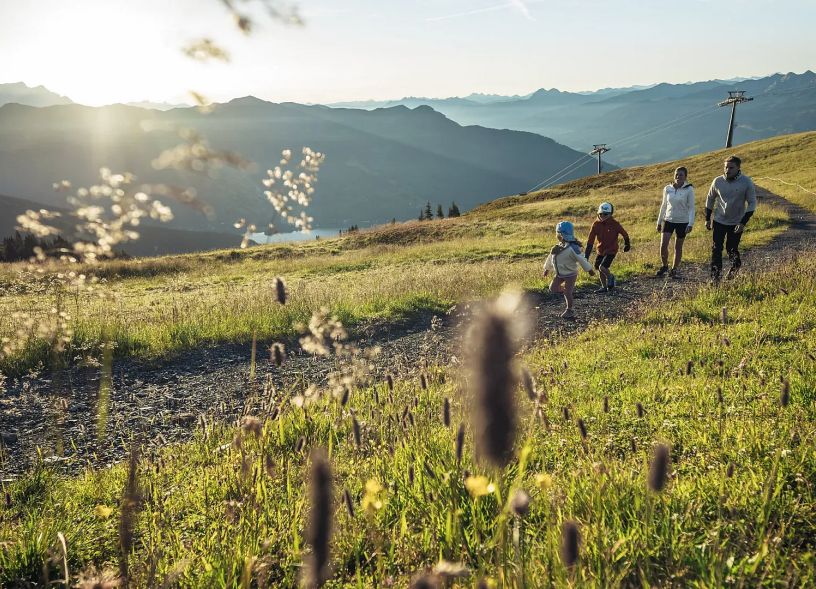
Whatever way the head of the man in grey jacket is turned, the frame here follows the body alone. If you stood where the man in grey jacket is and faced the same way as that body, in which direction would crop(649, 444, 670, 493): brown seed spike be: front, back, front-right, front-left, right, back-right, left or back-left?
front-left

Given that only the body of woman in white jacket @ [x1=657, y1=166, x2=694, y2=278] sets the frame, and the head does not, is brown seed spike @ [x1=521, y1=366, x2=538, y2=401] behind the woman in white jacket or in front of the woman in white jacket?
in front

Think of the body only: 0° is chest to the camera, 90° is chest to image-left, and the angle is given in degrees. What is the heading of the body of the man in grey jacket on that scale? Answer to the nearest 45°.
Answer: approximately 45°

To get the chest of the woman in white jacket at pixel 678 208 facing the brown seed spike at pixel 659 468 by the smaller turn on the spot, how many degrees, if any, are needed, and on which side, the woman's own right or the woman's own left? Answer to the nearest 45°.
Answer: approximately 45° to the woman's own left

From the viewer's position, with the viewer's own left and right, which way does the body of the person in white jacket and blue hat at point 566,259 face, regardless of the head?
facing the viewer and to the left of the viewer

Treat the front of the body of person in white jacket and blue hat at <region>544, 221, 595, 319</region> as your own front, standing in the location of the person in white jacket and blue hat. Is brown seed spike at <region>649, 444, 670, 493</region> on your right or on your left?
on your left

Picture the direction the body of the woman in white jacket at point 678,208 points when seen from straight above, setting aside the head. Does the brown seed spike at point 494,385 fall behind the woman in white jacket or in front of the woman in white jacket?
in front
